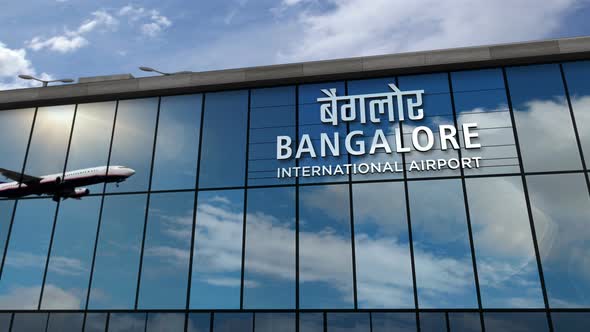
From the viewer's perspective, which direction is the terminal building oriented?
toward the camera
